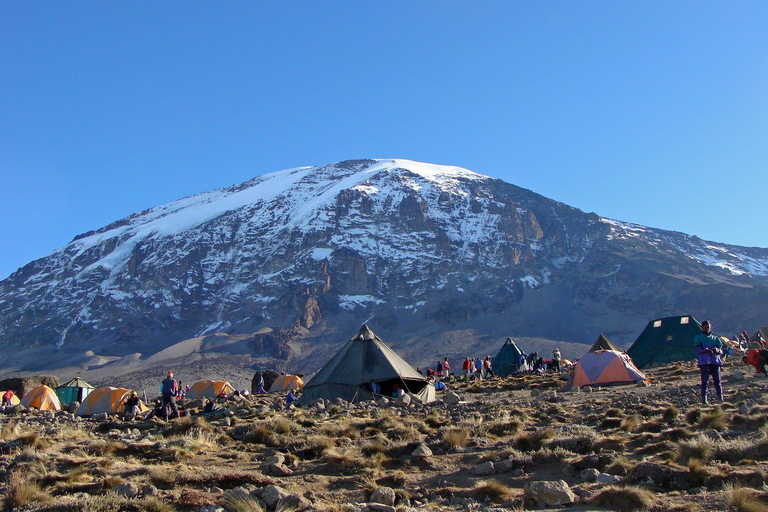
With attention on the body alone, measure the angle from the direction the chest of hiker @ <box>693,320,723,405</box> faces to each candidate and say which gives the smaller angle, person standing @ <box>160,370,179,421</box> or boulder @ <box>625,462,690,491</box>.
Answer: the boulder

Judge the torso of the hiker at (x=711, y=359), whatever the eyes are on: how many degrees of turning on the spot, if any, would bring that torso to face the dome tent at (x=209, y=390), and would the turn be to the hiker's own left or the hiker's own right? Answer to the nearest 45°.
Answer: approximately 135° to the hiker's own right

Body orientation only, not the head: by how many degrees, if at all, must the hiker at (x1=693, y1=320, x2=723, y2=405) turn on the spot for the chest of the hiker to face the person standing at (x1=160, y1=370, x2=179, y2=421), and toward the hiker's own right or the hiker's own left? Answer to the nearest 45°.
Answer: approximately 90° to the hiker's own right

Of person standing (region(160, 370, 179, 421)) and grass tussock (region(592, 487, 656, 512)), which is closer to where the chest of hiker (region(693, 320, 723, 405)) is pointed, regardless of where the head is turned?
the grass tussock

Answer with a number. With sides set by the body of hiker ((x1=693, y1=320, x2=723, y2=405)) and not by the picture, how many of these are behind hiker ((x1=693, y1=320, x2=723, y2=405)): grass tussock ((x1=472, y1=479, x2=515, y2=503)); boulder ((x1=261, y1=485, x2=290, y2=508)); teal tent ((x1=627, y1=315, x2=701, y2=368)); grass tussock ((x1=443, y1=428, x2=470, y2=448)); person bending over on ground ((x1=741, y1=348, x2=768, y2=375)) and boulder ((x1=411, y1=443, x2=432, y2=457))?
2

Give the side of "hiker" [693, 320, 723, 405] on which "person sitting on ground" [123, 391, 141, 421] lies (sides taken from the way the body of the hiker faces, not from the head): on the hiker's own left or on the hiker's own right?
on the hiker's own right

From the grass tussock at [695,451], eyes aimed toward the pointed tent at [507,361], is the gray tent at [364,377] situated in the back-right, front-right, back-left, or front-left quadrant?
front-left

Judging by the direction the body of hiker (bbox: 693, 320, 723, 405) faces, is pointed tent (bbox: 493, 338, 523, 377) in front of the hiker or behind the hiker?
behind

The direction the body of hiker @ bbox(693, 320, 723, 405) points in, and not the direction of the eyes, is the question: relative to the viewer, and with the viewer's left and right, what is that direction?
facing the viewer

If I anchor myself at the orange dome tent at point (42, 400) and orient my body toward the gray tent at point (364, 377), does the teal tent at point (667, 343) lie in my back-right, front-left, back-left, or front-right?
front-left

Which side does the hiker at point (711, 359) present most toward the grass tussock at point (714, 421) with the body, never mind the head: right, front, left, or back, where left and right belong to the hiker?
front
